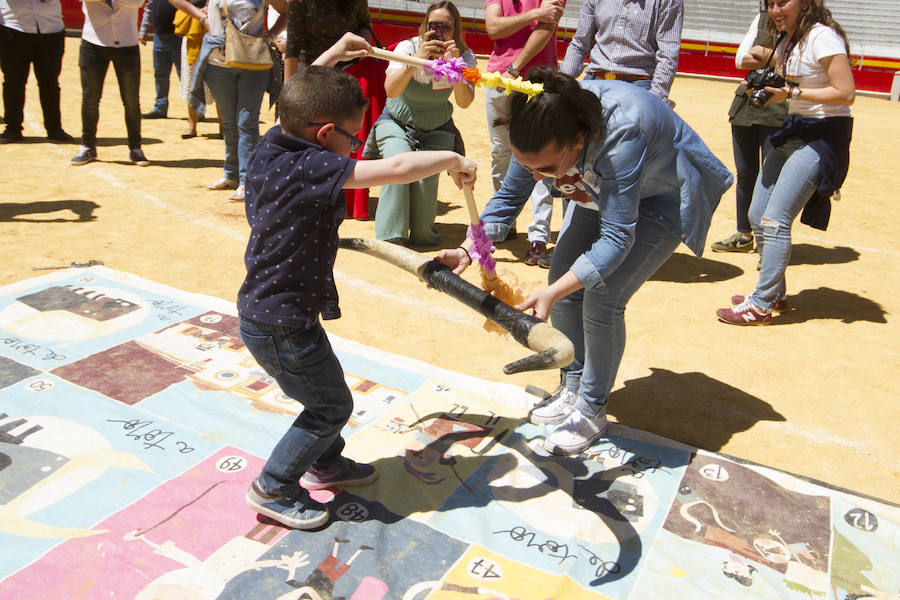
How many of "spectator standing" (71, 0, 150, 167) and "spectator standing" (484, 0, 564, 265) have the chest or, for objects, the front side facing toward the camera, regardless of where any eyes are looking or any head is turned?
2

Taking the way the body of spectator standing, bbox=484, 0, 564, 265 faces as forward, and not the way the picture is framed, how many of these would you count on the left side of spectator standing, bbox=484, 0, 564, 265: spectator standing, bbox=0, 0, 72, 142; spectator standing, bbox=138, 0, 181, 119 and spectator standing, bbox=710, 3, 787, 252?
1

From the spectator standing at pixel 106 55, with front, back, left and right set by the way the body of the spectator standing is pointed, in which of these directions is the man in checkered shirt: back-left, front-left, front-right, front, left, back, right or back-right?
front-left

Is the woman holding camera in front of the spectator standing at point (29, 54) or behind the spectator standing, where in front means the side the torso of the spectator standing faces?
in front

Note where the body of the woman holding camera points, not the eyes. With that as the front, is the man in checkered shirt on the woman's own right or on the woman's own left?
on the woman's own left

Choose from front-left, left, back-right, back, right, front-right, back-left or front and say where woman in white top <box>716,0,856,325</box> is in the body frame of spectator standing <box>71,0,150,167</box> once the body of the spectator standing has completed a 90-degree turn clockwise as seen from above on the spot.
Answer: back-left

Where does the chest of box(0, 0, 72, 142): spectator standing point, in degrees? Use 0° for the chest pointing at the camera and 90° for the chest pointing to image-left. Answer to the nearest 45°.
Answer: approximately 0°

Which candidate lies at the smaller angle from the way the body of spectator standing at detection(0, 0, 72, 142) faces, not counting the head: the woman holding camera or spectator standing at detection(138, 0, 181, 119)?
the woman holding camera

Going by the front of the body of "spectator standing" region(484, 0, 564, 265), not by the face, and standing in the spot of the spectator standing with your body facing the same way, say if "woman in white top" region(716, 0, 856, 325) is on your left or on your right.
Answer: on your left

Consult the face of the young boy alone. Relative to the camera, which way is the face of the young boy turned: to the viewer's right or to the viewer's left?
to the viewer's right

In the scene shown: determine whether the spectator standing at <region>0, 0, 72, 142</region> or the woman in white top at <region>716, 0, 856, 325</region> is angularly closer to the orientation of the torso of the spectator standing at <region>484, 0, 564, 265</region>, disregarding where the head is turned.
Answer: the woman in white top
